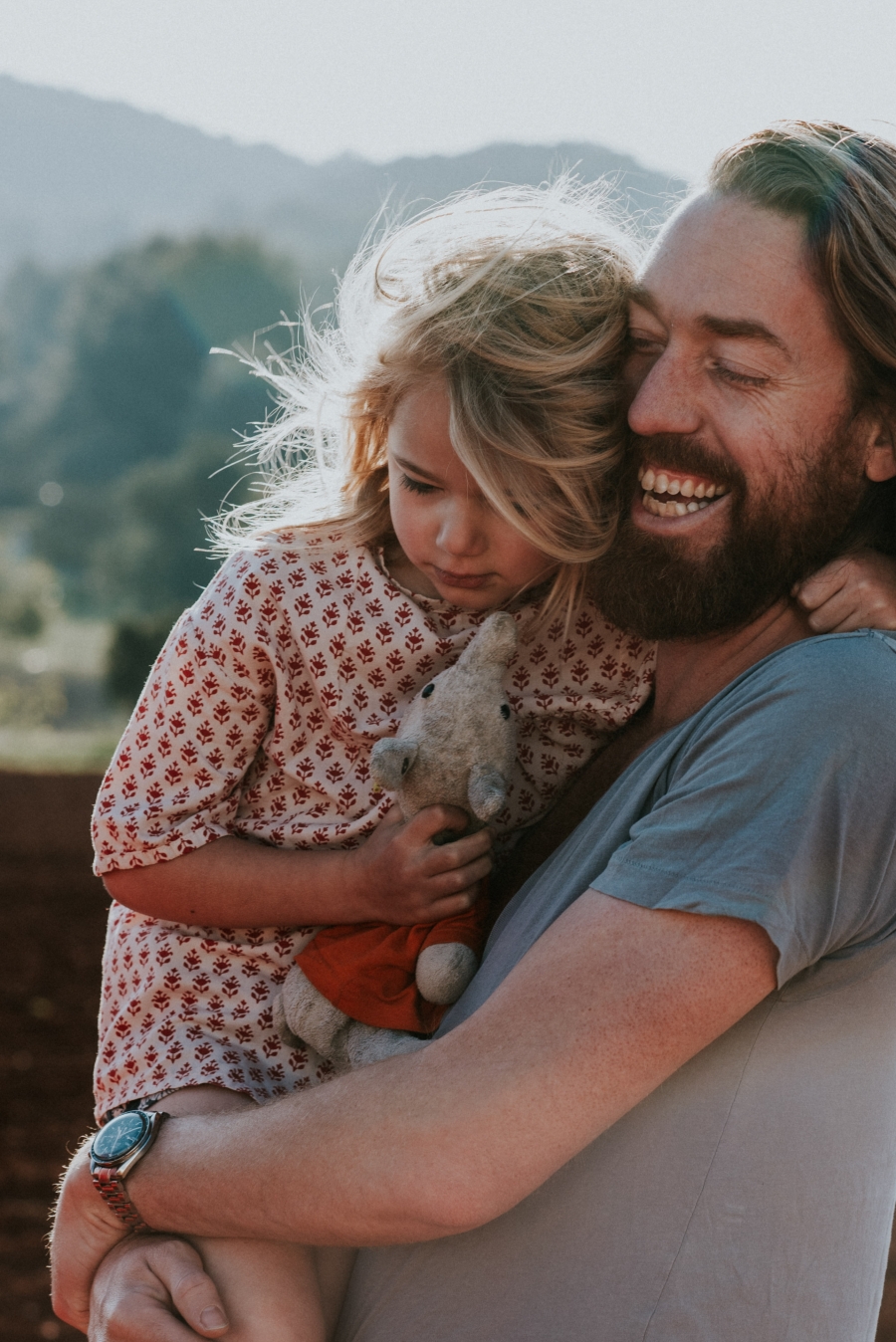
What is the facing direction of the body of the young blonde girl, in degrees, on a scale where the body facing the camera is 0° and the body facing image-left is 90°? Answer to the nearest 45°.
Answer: approximately 315°
